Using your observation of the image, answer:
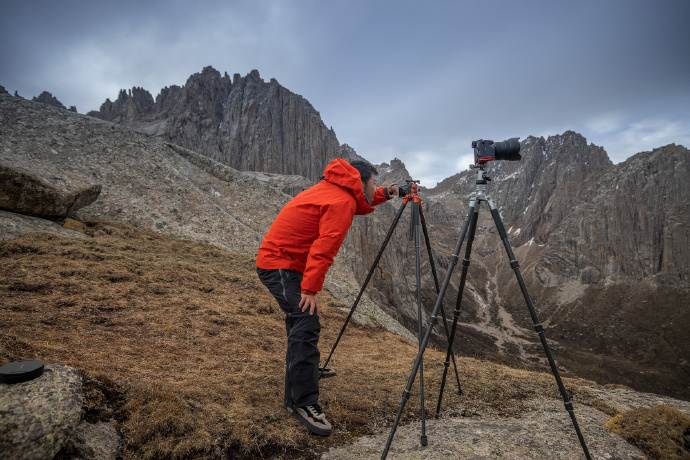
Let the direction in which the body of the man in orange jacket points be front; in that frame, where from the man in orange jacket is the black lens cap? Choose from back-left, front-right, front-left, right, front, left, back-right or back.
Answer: back-right

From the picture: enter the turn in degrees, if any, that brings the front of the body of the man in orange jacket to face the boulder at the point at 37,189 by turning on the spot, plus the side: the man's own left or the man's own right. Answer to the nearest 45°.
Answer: approximately 135° to the man's own left

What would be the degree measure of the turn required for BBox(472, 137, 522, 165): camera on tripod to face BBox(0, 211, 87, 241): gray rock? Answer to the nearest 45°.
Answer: approximately 180°

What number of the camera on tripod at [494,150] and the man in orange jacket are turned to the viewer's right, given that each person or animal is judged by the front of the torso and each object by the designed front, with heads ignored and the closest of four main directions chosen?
2

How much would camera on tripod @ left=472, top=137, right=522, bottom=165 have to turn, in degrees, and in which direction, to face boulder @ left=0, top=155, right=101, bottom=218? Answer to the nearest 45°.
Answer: approximately 180°

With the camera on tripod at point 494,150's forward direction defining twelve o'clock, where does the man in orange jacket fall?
The man in orange jacket is roughly at 5 o'clock from the camera on tripod.

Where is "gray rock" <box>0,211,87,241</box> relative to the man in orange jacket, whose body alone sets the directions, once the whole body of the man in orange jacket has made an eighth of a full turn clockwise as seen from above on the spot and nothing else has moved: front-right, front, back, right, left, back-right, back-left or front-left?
back

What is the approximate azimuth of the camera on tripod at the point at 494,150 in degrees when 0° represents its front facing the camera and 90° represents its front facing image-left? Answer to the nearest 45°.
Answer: approximately 270°

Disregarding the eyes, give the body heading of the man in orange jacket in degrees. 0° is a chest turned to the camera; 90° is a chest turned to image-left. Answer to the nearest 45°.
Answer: approximately 270°
